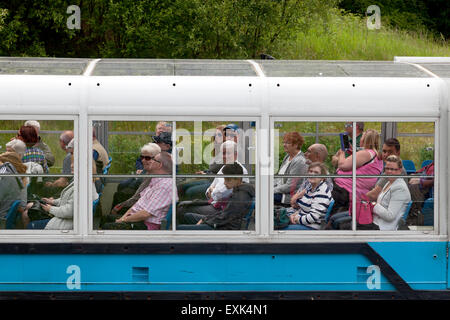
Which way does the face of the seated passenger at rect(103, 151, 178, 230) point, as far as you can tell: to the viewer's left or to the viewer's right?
to the viewer's left

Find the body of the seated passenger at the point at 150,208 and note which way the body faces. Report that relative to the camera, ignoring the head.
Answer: to the viewer's left

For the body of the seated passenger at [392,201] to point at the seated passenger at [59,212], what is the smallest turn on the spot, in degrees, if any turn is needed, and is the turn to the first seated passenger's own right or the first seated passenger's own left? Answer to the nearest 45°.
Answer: approximately 45° to the first seated passenger's own right

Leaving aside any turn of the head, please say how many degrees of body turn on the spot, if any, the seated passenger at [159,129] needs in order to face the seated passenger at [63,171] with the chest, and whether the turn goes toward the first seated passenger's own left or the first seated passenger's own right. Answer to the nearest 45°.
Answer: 0° — they already face them

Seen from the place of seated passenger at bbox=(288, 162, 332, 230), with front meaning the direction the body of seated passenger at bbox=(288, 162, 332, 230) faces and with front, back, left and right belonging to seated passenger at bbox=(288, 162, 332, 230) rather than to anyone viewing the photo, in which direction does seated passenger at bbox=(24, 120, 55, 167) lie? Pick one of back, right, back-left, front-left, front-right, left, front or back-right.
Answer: front-right

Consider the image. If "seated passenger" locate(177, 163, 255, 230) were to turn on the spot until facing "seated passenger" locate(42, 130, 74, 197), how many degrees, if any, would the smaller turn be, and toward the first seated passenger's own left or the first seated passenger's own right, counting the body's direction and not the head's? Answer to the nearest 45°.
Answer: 0° — they already face them

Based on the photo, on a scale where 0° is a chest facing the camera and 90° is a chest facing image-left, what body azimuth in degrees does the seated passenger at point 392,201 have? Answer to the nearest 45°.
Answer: approximately 45°
